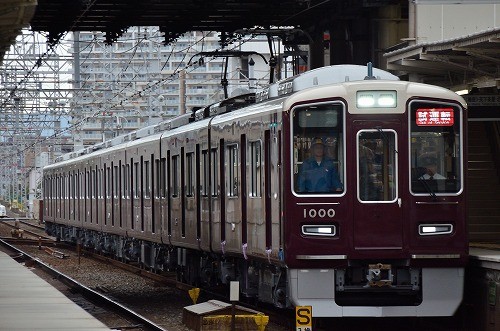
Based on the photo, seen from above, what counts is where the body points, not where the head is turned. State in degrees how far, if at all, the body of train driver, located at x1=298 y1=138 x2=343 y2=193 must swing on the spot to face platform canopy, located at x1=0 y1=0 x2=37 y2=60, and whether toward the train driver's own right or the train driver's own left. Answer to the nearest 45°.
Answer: approximately 90° to the train driver's own right

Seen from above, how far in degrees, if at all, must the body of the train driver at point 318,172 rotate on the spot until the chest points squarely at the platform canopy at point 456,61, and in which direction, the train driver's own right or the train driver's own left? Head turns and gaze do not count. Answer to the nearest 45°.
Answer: approximately 135° to the train driver's own left

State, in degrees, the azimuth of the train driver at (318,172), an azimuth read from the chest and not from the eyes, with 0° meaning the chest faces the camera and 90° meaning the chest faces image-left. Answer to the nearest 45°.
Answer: approximately 0°

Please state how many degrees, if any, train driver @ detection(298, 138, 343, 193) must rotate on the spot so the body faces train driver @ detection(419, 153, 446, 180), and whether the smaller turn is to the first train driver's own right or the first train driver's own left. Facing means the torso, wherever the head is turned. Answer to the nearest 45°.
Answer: approximately 90° to the first train driver's own left
